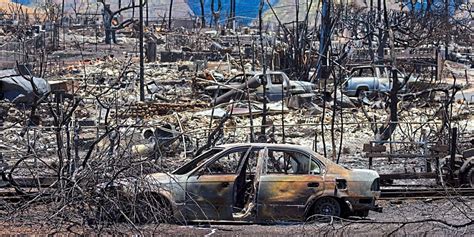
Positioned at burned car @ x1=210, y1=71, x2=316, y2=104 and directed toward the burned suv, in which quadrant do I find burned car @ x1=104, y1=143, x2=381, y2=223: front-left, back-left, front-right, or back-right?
back-right

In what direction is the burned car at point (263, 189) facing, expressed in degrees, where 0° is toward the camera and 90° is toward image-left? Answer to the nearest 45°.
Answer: approximately 90°
